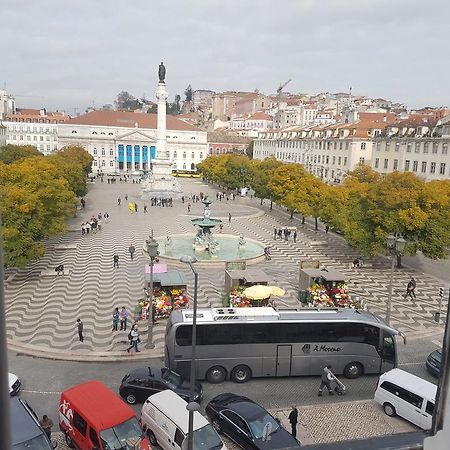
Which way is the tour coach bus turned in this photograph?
to the viewer's right

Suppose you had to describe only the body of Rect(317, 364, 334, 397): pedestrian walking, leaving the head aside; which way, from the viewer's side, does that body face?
to the viewer's right

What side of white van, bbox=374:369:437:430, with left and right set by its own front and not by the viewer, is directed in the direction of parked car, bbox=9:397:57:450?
right

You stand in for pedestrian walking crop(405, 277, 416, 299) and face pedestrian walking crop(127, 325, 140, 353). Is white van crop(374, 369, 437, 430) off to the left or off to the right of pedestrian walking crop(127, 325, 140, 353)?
left

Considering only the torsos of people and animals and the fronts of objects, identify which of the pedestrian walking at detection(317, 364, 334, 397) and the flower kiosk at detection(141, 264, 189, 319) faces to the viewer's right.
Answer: the pedestrian walking

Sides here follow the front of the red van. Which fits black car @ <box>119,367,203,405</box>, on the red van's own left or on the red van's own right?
on the red van's own left

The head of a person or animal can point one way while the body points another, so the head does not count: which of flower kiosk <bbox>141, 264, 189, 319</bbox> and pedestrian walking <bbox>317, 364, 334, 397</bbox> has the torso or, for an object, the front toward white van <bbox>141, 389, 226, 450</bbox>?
the flower kiosk

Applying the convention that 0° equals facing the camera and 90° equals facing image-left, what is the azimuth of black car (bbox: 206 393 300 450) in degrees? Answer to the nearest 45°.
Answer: approximately 315°

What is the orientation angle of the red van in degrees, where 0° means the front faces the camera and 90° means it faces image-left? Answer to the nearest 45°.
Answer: approximately 315°
